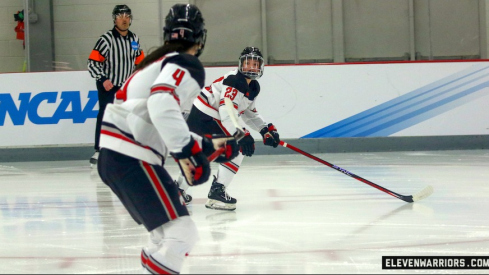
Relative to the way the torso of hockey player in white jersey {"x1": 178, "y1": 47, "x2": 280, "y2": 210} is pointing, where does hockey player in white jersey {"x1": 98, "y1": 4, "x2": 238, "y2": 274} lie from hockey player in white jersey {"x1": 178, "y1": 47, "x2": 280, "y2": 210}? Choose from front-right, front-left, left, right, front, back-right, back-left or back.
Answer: front-right

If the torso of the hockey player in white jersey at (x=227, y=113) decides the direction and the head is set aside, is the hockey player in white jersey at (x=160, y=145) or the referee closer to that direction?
the hockey player in white jersey

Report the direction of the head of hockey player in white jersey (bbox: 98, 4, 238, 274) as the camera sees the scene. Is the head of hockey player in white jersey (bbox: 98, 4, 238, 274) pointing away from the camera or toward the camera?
away from the camera

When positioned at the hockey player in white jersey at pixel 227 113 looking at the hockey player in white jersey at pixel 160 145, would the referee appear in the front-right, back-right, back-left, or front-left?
back-right

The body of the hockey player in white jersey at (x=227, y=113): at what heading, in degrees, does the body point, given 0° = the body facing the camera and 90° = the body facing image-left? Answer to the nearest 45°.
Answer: approximately 315°
